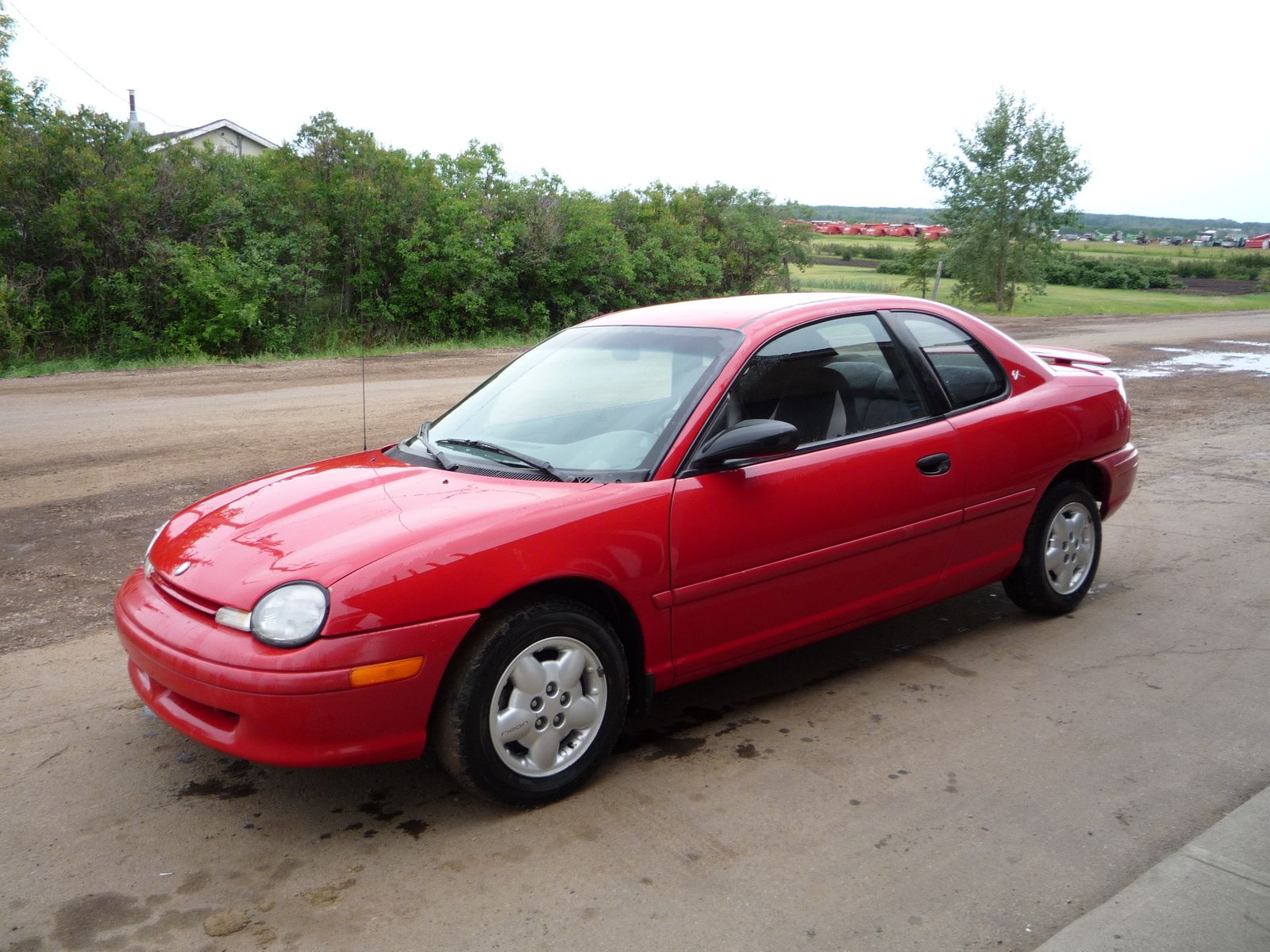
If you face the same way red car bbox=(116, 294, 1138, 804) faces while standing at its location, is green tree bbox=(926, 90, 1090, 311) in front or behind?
behind

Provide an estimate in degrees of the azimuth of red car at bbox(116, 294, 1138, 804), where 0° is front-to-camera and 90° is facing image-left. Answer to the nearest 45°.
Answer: approximately 45°
